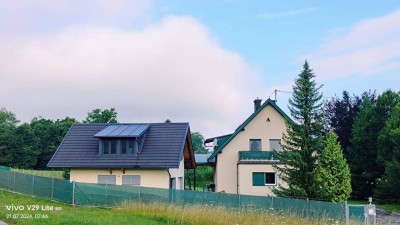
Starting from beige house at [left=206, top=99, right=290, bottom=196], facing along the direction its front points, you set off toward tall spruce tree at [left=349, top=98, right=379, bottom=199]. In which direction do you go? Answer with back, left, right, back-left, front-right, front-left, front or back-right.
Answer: back-left

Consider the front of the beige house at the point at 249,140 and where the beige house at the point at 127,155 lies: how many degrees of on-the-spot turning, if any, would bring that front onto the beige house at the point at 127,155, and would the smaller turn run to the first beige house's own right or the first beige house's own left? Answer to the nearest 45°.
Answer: approximately 45° to the first beige house's own right

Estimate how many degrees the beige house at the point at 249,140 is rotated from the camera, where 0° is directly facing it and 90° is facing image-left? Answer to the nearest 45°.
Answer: approximately 0°

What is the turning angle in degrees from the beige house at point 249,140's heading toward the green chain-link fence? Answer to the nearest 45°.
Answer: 0° — it already faces it

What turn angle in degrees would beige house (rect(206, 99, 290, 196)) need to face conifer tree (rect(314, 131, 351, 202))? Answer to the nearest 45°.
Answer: approximately 45° to its left
